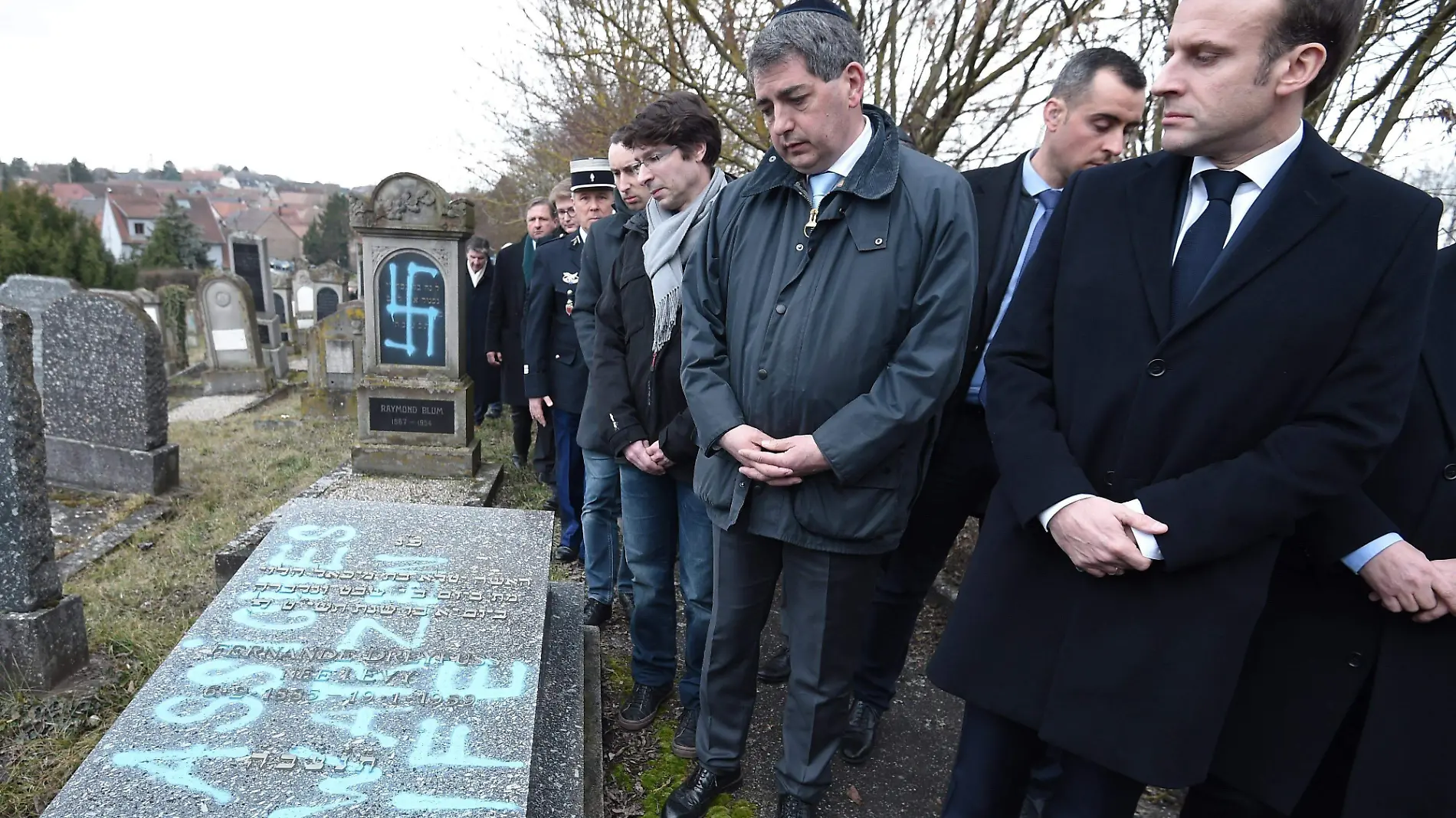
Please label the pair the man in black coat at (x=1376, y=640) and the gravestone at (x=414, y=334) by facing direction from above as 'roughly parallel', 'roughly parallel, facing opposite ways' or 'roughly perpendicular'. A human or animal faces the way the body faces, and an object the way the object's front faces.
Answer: roughly perpendicular

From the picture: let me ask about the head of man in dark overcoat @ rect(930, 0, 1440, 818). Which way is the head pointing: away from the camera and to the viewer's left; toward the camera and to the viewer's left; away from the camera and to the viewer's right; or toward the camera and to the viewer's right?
toward the camera and to the viewer's left

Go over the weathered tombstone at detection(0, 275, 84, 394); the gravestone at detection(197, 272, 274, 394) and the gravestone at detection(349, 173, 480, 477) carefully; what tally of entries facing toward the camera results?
3

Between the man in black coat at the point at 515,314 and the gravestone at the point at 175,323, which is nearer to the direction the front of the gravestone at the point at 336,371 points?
the man in black coat

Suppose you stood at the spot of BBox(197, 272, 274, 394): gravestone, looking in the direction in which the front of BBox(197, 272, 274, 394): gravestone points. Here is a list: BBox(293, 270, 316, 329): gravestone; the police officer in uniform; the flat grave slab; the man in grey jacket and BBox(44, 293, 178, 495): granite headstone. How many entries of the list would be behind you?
1

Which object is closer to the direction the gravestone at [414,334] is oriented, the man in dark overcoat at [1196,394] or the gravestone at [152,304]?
the man in dark overcoat

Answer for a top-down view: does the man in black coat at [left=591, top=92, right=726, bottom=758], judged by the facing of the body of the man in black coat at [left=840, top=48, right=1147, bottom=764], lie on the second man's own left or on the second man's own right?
on the second man's own right

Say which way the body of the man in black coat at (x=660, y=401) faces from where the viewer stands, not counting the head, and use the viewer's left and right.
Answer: facing the viewer and to the left of the viewer

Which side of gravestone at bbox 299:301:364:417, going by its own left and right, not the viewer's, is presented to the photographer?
front

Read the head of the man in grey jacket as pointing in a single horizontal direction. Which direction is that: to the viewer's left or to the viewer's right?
to the viewer's left

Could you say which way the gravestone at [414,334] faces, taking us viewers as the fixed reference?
facing the viewer

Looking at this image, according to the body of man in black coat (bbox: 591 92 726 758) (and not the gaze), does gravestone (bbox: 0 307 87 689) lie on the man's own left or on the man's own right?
on the man's own right

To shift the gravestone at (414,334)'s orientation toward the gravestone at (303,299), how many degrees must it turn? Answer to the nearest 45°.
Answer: approximately 180°

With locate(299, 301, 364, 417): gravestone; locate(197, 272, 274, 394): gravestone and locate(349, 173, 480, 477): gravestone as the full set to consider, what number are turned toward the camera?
3
